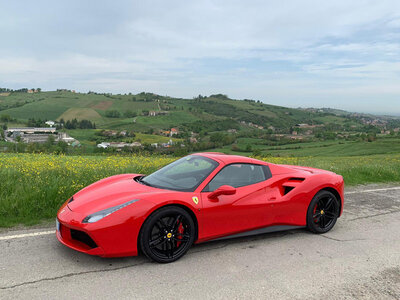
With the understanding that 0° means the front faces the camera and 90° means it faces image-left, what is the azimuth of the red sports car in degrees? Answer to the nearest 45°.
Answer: approximately 45°
